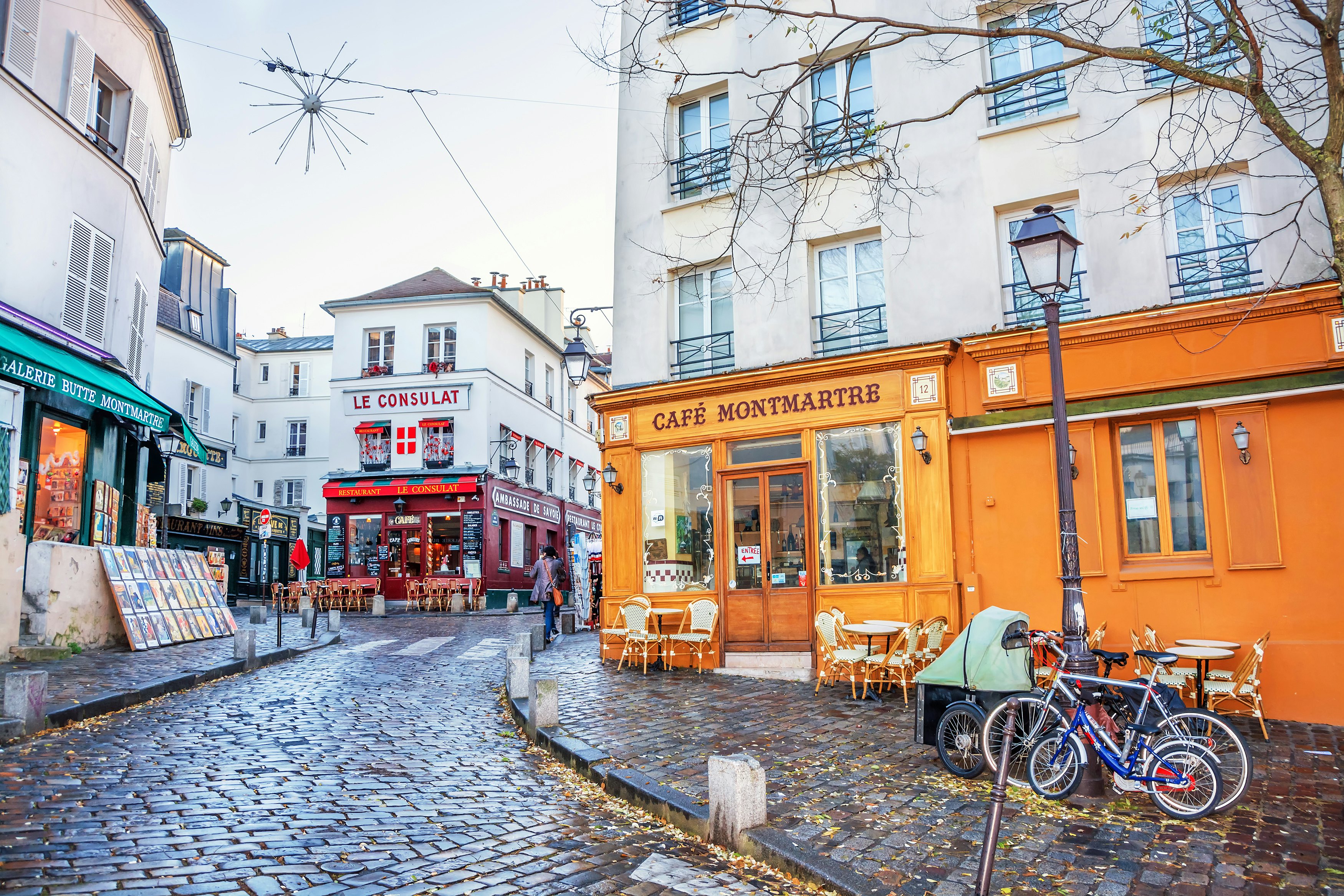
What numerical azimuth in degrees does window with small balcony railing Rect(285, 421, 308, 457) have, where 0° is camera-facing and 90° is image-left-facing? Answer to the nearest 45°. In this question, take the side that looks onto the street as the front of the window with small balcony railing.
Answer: approximately 0°

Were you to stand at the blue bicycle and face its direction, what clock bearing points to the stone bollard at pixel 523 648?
The stone bollard is roughly at 1 o'clock from the blue bicycle.

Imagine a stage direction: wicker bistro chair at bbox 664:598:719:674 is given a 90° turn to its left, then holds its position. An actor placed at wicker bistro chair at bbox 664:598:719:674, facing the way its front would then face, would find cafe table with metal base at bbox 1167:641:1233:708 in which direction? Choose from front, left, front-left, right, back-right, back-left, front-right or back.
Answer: front

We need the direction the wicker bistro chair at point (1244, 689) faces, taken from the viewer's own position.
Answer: facing to the left of the viewer

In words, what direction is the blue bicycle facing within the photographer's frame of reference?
facing to the left of the viewer

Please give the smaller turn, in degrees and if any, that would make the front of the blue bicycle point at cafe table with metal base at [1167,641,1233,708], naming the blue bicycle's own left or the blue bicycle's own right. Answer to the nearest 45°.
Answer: approximately 90° to the blue bicycle's own right

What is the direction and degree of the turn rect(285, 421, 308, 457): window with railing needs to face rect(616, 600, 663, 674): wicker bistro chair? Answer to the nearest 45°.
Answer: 0° — it already faces it

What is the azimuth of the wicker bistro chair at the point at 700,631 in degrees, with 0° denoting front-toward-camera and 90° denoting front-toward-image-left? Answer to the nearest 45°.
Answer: approximately 45°
